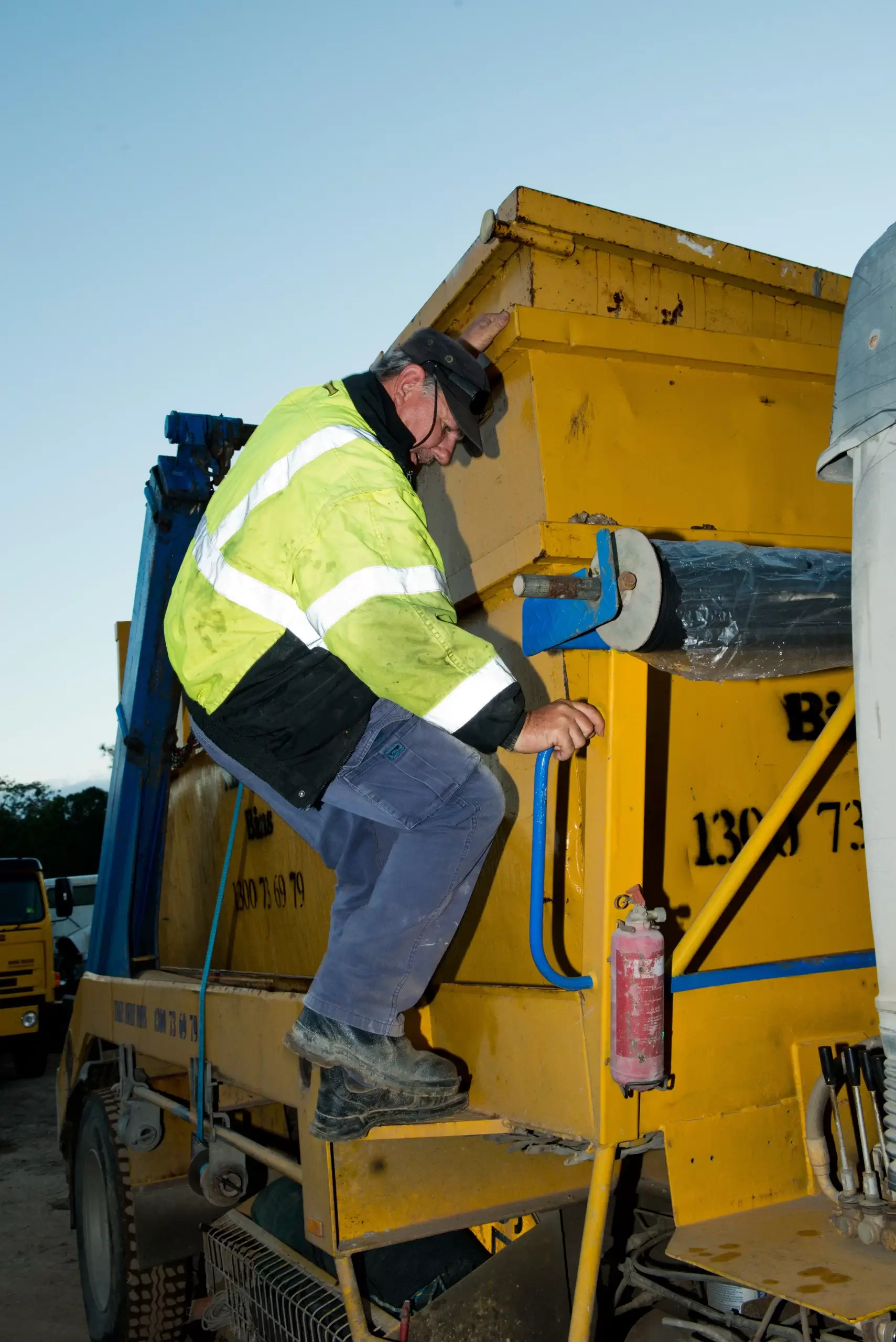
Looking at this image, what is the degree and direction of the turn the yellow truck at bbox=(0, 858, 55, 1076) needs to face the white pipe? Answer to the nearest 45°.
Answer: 0° — it already faces it

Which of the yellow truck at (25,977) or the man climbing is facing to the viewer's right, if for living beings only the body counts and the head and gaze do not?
the man climbing

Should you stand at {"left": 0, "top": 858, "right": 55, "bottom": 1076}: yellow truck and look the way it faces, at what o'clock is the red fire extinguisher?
The red fire extinguisher is roughly at 12 o'clock from the yellow truck.

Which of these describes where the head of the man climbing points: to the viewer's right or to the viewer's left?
to the viewer's right

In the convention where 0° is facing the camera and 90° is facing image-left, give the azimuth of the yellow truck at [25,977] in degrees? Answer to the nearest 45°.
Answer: approximately 0°

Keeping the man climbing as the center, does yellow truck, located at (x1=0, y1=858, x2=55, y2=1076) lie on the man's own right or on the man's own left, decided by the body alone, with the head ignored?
on the man's own left

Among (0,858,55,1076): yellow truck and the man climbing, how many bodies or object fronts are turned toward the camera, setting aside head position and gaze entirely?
1

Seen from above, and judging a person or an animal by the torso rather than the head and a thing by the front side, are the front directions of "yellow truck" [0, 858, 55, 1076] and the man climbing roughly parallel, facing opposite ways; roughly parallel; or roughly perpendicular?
roughly perpendicular

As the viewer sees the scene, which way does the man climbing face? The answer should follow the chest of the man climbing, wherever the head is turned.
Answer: to the viewer's right

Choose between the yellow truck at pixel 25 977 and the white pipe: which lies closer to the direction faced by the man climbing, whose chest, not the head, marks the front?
the white pipe
